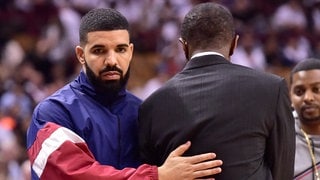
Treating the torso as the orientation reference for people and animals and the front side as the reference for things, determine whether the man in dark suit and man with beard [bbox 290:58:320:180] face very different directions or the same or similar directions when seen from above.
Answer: very different directions

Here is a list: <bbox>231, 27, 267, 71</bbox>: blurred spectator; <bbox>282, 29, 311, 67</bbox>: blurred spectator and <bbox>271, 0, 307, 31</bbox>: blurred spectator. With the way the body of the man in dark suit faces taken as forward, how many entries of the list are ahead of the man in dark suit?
3

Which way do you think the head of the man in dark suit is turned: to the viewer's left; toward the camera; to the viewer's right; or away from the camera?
away from the camera

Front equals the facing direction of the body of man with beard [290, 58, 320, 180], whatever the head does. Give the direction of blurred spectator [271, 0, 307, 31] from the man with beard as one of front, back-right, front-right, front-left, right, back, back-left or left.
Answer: back

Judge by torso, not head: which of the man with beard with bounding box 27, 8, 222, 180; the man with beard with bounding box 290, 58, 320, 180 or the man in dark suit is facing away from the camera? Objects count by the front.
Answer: the man in dark suit

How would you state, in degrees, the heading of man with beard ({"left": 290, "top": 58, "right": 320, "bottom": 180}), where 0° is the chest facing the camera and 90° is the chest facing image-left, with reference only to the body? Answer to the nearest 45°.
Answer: approximately 0°

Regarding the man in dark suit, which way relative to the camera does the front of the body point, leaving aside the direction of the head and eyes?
away from the camera

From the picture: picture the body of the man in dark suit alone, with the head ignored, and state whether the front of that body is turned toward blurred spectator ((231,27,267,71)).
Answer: yes

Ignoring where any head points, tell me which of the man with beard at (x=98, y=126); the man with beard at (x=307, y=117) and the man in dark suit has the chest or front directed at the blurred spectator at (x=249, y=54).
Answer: the man in dark suit

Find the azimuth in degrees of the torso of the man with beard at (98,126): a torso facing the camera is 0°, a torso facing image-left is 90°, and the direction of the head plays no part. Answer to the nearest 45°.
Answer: approximately 315°

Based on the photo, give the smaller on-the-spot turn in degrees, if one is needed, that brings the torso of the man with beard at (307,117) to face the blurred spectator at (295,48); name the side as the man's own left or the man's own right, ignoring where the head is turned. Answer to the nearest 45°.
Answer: approximately 180°

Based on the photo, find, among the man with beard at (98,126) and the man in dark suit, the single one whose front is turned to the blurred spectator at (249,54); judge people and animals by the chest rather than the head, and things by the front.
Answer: the man in dark suit
